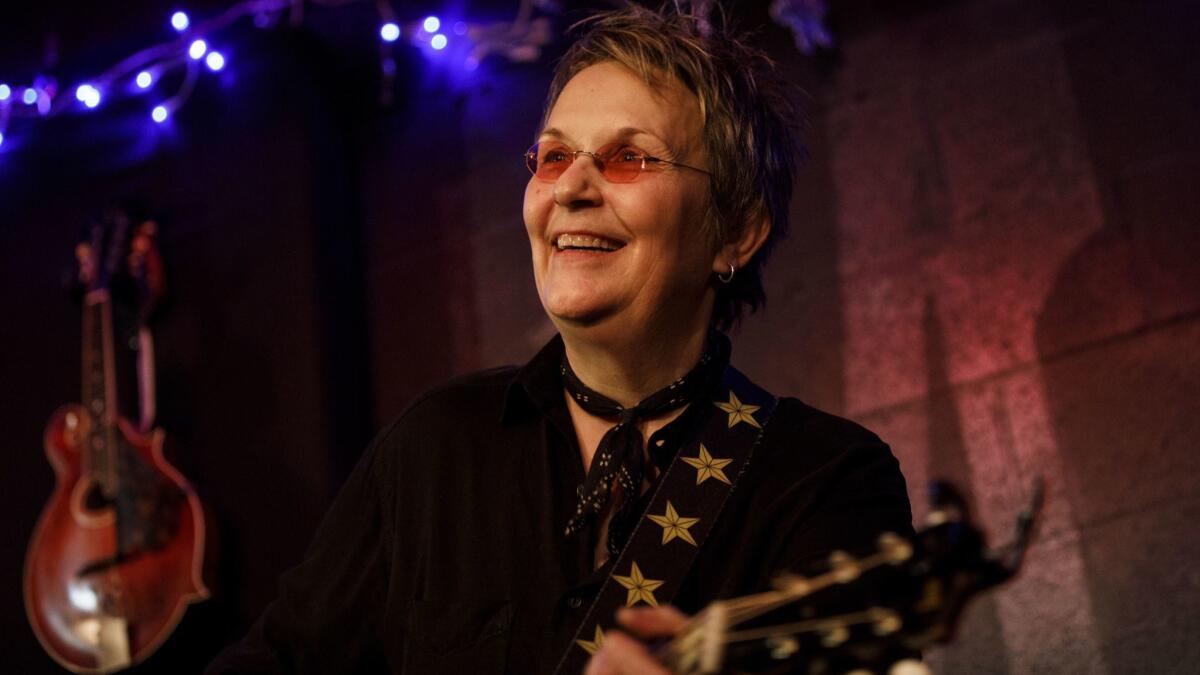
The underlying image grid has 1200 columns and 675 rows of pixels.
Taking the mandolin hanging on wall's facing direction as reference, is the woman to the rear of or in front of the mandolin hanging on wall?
in front

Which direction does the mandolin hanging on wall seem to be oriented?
toward the camera
